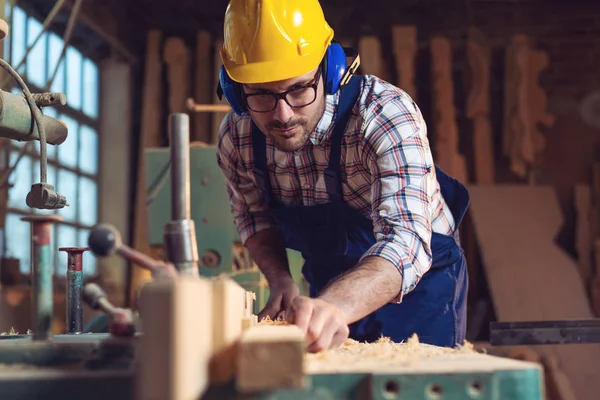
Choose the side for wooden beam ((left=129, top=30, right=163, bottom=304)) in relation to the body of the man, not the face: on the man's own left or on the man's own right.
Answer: on the man's own right

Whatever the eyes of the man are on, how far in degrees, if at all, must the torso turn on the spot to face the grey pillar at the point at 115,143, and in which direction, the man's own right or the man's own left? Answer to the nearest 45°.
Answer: approximately 90° to the man's own right

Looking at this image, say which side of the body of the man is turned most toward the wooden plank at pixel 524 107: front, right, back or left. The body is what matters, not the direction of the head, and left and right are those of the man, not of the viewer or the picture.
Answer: back

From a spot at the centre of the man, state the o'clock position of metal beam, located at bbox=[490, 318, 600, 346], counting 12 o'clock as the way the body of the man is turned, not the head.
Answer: The metal beam is roughly at 7 o'clock from the man.

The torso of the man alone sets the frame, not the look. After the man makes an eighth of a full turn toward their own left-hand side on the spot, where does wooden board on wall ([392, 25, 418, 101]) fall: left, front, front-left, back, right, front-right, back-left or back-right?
back

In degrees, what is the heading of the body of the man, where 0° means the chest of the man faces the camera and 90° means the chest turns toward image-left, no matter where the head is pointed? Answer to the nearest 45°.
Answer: approximately 45°

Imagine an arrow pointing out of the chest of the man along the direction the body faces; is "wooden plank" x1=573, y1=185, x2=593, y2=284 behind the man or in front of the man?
behind

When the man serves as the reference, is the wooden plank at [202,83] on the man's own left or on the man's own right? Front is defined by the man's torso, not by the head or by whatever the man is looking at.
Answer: on the man's own right

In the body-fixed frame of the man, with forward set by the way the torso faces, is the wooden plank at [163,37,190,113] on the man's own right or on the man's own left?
on the man's own right

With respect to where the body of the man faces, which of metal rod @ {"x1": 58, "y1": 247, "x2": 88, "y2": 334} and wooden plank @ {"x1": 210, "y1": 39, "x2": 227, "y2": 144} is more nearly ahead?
the metal rod

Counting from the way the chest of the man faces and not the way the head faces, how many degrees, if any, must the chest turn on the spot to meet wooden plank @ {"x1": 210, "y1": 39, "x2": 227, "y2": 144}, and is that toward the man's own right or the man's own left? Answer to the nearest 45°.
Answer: approximately 135° to the man's own right
